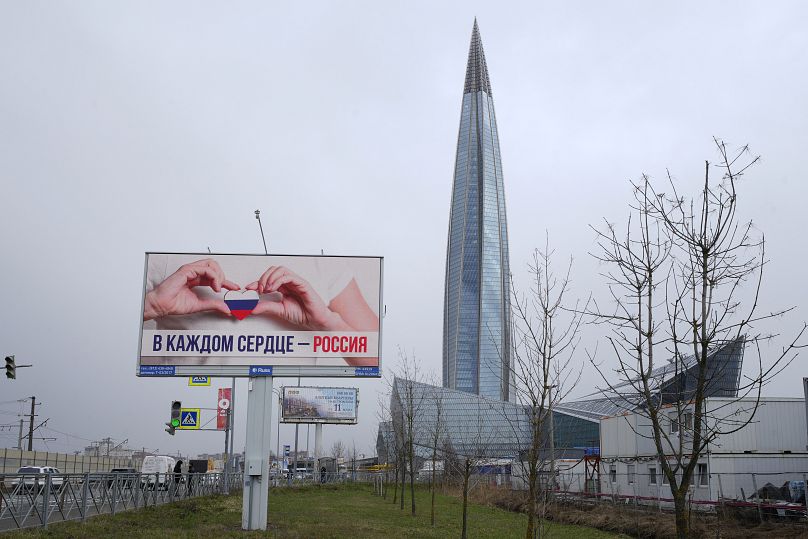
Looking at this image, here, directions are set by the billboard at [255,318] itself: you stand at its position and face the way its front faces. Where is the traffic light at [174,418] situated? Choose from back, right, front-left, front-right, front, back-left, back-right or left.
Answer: back

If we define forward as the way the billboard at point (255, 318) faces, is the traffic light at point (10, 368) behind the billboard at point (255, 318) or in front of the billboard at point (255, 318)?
behind

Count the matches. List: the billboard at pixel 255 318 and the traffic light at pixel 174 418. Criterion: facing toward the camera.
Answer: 2

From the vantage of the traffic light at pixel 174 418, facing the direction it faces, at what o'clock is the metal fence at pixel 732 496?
The metal fence is roughly at 10 o'clock from the traffic light.

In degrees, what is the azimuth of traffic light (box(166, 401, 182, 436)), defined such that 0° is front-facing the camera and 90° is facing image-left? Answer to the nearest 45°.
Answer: approximately 0°
